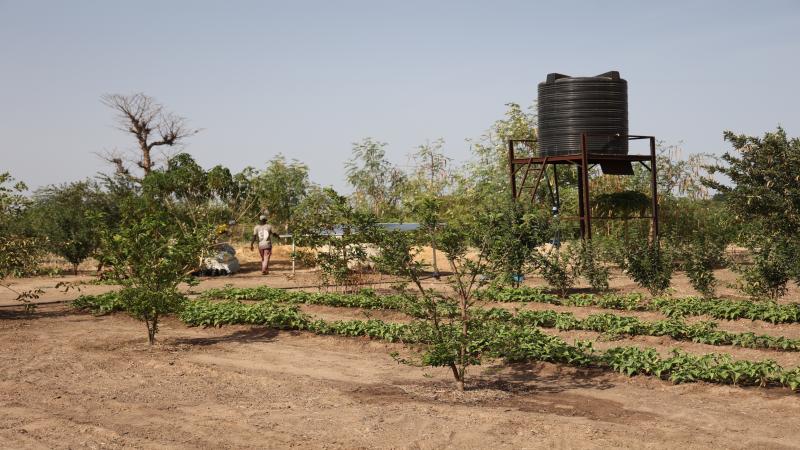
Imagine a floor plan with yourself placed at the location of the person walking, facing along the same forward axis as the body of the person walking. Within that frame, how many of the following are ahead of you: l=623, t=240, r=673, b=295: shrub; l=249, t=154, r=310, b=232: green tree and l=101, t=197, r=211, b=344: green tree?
1

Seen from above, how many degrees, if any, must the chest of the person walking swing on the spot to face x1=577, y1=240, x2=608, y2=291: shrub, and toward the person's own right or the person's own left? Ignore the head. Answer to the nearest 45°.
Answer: approximately 135° to the person's own right

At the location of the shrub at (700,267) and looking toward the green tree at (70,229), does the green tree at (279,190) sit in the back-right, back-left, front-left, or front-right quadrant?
front-right

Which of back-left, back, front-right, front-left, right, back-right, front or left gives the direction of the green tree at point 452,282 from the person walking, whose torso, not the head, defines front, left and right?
back

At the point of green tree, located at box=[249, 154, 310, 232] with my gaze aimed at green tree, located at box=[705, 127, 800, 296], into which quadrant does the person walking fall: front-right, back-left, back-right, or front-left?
front-right

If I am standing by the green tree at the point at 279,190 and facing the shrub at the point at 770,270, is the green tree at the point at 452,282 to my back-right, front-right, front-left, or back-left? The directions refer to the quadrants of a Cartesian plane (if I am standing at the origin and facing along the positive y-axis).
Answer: front-right

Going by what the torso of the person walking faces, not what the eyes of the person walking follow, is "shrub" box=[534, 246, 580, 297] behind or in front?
behind

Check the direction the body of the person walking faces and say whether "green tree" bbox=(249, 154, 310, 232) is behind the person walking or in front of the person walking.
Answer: in front

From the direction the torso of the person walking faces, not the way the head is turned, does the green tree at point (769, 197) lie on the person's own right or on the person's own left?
on the person's own right

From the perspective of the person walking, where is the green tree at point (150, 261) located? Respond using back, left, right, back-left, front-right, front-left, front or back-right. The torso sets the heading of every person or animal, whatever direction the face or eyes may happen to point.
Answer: back

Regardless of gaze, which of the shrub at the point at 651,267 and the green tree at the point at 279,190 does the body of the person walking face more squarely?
the green tree

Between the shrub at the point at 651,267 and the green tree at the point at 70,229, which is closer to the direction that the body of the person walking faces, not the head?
the green tree

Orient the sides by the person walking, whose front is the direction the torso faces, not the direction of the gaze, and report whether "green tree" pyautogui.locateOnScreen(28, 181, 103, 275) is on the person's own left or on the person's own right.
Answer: on the person's own left

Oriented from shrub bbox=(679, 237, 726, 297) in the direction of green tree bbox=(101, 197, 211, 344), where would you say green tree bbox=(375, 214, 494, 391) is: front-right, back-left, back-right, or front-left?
front-left

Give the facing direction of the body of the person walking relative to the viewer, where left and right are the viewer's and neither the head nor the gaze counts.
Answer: facing away from the viewer

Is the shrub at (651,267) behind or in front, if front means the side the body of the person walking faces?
behind

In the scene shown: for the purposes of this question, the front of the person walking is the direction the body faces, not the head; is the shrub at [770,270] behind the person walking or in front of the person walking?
behind
